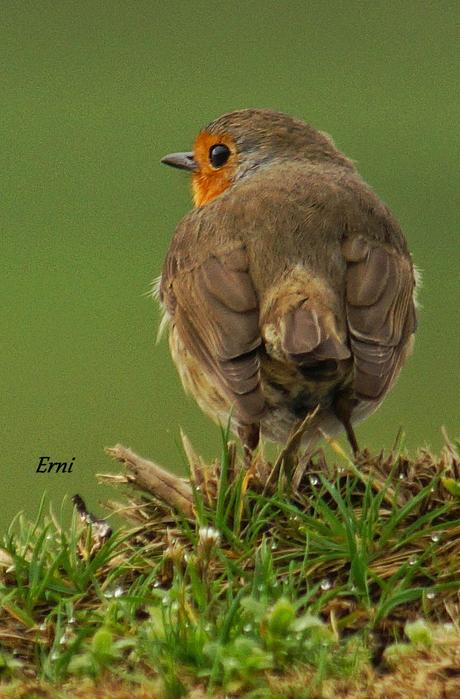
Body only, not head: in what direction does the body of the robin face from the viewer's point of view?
away from the camera
